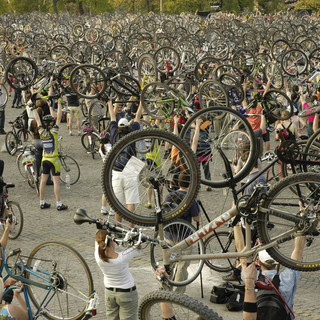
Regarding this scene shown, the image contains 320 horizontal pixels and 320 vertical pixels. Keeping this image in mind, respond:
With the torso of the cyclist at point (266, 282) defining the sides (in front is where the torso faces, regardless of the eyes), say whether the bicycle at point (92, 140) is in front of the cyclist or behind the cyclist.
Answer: in front

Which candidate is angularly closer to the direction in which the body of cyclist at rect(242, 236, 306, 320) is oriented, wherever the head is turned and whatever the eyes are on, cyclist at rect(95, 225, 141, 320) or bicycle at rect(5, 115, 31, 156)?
the bicycle

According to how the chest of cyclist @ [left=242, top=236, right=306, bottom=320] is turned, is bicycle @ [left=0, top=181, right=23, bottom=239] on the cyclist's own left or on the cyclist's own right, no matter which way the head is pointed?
on the cyclist's own left

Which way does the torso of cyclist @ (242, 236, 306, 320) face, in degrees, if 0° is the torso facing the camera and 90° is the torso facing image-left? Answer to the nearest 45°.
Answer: approximately 180°

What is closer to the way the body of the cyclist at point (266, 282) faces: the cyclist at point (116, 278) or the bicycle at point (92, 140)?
the bicycle

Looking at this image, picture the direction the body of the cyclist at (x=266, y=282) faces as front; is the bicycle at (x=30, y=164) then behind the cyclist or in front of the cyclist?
in front

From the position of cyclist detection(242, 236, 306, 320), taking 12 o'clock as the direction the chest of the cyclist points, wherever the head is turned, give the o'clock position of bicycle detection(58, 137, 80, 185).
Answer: The bicycle is roughly at 11 o'clock from the cyclist.

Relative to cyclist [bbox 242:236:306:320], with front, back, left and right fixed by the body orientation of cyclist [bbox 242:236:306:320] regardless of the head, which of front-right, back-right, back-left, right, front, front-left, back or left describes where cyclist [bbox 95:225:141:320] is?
left

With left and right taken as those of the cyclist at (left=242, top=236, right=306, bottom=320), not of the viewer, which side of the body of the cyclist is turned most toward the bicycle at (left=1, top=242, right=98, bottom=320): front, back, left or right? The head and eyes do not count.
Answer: left
